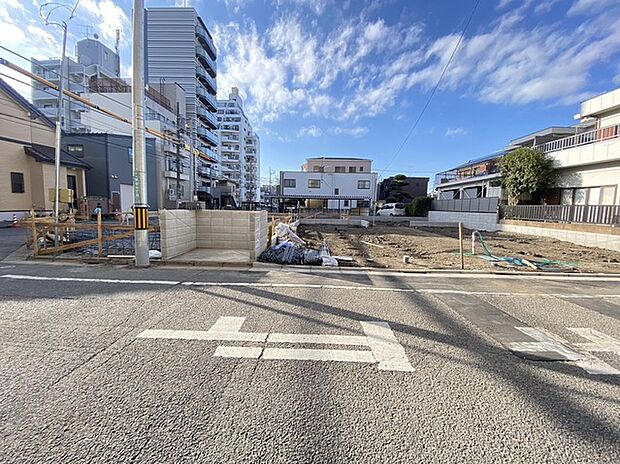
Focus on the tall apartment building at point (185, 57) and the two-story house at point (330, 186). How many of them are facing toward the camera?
1

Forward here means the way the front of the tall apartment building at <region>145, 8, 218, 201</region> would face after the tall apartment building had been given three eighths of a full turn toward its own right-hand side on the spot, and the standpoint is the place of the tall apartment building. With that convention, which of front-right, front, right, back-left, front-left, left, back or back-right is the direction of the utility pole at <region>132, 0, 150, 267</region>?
front-left

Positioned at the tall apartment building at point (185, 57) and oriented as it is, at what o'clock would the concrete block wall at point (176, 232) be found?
The concrete block wall is roughly at 3 o'clock from the tall apartment building.

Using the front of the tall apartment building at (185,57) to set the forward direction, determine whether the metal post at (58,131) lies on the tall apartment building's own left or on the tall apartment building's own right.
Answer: on the tall apartment building's own right

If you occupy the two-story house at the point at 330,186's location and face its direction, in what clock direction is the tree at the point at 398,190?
The tree is roughly at 9 o'clock from the two-story house.

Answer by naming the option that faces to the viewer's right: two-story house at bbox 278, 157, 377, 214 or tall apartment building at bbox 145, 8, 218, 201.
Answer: the tall apartment building

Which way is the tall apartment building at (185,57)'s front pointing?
to the viewer's right

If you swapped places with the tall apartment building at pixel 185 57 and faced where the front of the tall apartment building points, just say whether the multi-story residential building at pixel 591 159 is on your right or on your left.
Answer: on your right
